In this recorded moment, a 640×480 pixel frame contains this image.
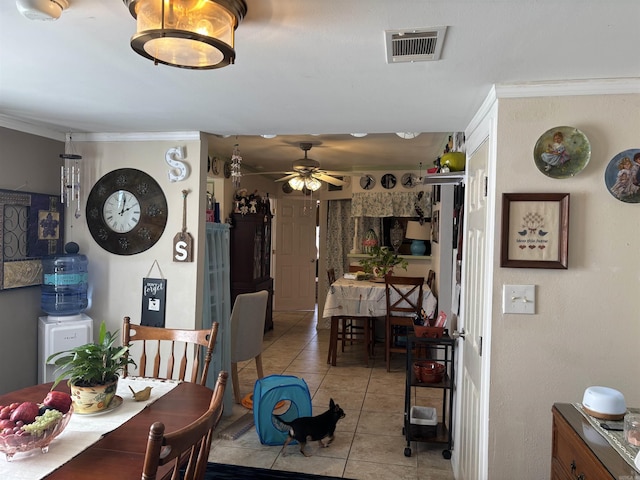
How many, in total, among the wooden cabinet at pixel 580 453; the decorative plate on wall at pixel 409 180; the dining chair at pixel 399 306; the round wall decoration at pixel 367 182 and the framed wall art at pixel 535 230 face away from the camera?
1

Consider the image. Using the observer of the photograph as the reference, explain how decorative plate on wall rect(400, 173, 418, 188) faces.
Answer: facing the viewer

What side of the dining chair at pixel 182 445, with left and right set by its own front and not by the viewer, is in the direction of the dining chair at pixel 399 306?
right

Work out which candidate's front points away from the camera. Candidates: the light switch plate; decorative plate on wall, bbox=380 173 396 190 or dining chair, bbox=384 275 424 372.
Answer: the dining chair

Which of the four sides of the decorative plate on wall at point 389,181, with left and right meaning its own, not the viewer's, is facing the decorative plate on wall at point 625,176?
front

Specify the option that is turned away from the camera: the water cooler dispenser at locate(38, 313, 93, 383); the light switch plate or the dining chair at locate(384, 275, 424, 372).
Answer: the dining chair

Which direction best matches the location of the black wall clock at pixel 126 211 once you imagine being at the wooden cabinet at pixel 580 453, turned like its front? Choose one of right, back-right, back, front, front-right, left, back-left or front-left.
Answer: front-right

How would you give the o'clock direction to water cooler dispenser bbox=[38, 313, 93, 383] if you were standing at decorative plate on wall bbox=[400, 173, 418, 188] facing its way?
The water cooler dispenser is roughly at 1 o'clock from the decorative plate on wall.

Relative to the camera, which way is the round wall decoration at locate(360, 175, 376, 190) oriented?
toward the camera

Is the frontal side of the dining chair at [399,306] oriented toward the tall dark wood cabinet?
no

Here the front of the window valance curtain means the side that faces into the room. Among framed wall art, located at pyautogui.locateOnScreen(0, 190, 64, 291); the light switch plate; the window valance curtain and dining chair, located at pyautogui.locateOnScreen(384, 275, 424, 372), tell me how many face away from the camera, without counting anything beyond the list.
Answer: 1

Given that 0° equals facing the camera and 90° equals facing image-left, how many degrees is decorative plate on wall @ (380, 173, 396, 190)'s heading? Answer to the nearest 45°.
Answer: approximately 0°
